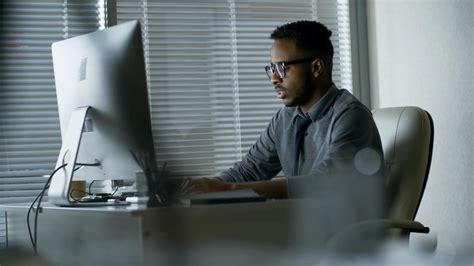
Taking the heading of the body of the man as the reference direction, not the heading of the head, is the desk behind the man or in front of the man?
in front

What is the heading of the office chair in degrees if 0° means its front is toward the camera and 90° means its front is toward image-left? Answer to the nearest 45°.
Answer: approximately 45°

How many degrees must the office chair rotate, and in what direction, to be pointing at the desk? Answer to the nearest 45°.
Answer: approximately 45° to its left

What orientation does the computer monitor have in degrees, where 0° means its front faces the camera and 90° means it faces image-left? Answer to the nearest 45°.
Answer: approximately 225°

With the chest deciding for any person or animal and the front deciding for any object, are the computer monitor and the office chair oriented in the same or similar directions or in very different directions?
very different directions

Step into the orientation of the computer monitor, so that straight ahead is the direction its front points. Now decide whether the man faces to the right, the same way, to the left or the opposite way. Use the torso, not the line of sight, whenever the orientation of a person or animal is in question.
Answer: the opposite way
